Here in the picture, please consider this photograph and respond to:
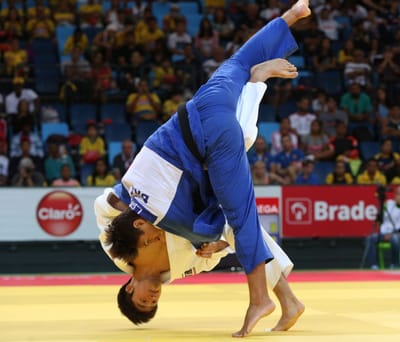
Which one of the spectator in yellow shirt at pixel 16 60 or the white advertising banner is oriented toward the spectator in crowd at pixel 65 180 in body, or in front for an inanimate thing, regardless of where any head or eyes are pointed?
the spectator in yellow shirt

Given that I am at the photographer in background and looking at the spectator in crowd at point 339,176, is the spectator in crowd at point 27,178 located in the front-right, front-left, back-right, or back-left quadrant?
front-left

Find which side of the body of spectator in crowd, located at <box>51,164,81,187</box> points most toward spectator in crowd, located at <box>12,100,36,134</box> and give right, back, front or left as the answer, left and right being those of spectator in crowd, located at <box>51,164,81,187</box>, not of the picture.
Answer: back

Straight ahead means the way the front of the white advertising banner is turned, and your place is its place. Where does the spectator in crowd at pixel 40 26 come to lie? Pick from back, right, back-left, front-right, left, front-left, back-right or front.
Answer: back

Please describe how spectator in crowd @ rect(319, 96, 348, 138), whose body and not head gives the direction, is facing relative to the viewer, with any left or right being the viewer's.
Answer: facing the viewer

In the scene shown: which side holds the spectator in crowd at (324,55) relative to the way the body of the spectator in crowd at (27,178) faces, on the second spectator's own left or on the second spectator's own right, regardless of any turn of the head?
on the second spectator's own left

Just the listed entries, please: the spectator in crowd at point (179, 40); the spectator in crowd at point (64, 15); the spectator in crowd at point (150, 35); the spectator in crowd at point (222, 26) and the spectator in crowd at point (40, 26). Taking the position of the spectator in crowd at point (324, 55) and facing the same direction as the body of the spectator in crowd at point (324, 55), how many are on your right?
5

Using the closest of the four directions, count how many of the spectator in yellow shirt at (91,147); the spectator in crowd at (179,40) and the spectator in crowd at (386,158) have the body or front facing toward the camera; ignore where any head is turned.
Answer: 3

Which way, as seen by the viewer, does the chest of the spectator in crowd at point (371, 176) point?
toward the camera

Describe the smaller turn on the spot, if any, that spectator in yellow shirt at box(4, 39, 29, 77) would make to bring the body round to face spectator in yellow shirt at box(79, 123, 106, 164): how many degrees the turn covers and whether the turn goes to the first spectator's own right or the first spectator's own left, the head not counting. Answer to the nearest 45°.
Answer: approximately 45° to the first spectator's own left

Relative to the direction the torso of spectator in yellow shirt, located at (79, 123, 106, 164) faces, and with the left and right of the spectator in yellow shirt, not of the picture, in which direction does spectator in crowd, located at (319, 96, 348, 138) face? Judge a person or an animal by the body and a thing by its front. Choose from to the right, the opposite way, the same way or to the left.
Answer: the same way

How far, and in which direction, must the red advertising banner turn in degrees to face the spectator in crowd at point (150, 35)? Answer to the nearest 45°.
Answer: approximately 135° to its right

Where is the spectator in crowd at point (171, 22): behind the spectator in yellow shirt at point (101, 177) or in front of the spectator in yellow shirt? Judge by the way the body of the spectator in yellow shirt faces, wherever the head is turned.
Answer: behind

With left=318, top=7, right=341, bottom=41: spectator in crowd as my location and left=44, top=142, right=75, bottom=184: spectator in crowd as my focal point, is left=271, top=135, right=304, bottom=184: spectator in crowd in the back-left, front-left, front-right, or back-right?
front-left

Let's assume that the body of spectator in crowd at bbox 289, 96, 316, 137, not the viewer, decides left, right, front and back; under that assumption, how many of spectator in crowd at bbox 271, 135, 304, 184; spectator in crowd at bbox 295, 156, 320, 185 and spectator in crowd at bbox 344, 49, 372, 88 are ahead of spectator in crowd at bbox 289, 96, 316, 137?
2

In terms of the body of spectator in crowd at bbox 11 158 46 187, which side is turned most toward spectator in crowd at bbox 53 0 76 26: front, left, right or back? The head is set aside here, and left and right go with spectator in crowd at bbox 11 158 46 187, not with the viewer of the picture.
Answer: back

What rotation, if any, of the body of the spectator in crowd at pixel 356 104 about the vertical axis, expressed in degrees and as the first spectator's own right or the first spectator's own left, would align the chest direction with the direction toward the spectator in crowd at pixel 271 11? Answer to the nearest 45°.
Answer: approximately 135° to the first spectator's own right

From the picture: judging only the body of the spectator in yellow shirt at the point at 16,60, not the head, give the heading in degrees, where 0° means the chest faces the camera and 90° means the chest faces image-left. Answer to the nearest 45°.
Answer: approximately 0°

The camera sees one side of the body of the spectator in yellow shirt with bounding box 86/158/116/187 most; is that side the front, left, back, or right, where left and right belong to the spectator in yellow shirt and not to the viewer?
front
